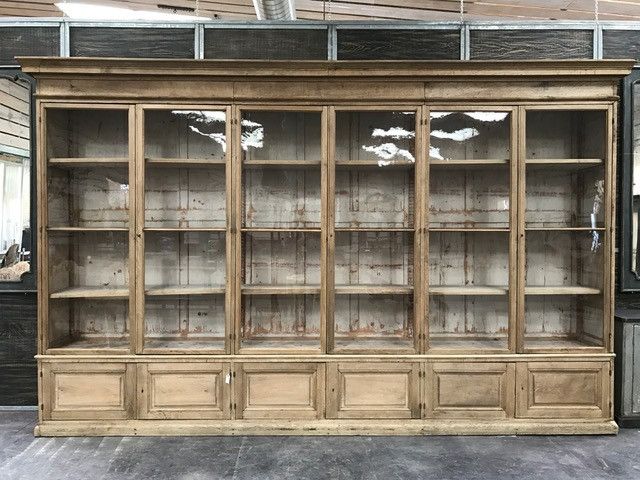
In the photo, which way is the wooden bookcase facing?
toward the camera
